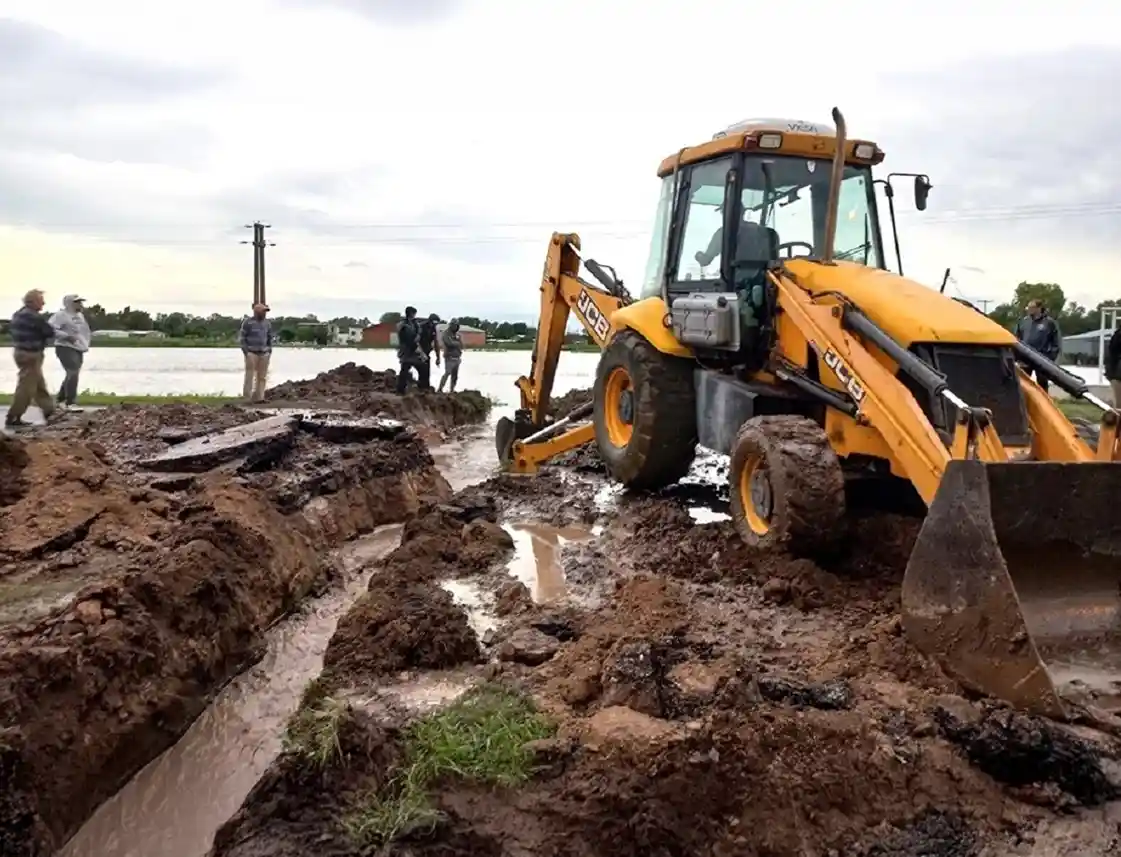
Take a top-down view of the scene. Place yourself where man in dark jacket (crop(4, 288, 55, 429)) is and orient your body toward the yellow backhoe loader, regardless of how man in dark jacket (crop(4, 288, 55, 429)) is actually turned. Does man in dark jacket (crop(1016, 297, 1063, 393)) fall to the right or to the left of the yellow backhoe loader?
left

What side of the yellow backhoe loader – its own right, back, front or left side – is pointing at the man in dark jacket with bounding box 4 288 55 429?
back

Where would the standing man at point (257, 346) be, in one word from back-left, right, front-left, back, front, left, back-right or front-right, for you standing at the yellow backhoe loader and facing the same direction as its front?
back

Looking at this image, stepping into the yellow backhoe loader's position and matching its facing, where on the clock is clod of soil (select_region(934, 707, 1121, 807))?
The clod of soil is roughly at 1 o'clock from the yellow backhoe loader.

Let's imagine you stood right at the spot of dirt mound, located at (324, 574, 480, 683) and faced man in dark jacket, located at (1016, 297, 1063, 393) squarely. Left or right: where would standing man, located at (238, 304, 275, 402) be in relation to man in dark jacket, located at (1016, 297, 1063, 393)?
left

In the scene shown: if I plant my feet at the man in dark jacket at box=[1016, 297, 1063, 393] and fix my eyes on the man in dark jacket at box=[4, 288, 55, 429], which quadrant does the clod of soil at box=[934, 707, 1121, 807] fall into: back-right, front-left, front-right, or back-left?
front-left

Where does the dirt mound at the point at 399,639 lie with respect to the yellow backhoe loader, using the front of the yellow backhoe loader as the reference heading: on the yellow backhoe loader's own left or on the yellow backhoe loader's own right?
on the yellow backhoe loader's own right

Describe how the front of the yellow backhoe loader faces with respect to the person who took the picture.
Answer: facing the viewer and to the right of the viewer

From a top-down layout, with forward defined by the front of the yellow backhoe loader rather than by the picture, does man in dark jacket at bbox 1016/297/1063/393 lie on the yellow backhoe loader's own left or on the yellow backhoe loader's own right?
on the yellow backhoe loader's own left

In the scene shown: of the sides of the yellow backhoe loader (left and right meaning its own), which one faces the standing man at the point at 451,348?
back

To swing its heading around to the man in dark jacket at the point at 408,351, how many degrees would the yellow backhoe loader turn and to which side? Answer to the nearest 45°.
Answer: approximately 180°

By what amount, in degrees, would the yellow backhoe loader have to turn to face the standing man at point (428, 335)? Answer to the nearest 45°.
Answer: approximately 180°

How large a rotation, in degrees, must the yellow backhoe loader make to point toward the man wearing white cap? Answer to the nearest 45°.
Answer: approximately 180°

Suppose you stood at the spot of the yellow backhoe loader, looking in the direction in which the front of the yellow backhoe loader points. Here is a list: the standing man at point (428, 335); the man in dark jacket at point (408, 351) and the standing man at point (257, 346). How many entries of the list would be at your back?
3

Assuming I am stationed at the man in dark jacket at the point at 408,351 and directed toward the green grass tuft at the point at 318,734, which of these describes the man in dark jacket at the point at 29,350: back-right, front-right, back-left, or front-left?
front-right

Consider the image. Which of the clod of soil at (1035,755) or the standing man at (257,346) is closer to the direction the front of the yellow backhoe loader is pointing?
the clod of soil
